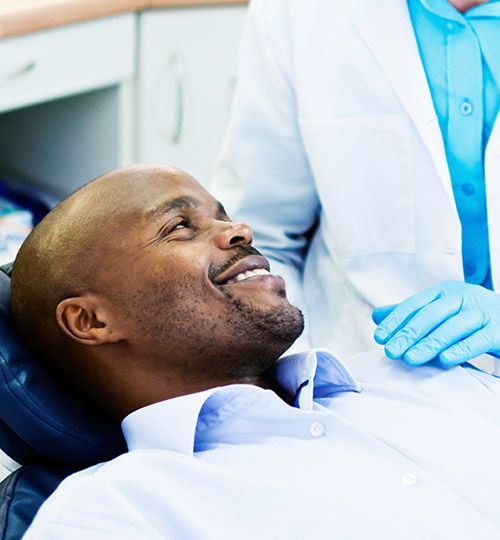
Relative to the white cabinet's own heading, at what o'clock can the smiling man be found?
The smiling man is roughly at 1 o'clock from the white cabinet.

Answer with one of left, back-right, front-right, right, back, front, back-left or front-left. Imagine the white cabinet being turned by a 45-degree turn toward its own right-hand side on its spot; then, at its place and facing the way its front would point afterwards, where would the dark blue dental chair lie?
front

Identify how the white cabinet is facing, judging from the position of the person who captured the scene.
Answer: facing the viewer and to the right of the viewer
